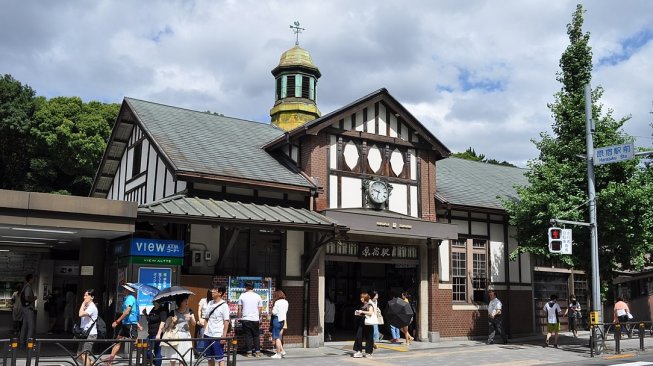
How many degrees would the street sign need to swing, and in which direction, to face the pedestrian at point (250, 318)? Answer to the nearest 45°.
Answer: approximately 45° to its right

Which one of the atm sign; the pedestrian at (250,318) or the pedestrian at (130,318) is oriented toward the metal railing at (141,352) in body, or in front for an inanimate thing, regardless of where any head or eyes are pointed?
the atm sign

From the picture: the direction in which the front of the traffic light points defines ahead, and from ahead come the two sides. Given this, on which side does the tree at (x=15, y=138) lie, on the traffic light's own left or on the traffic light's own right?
on the traffic light's own right

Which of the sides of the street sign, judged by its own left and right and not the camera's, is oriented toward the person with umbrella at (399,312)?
right

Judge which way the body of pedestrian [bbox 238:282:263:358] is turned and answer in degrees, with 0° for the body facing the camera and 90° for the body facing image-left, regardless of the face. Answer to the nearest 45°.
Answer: approximately 180°

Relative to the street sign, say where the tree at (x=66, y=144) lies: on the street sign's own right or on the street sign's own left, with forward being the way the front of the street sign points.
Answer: on the street sign's own right

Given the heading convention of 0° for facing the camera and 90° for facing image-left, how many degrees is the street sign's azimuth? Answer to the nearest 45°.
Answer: approximately 0°

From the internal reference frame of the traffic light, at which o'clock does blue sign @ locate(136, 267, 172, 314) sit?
The blue sign is roughly at 2 o'clock from the traffic light.

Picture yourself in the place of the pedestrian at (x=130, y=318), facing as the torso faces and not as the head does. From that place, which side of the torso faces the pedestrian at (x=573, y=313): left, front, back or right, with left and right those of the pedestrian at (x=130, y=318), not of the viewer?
back

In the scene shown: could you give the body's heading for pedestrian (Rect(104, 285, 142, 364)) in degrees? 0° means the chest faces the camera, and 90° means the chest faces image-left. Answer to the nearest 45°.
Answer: approximately 90°

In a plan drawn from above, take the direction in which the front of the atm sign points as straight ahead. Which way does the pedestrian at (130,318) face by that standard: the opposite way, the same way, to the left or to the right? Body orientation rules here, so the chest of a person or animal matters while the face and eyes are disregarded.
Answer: to the right
